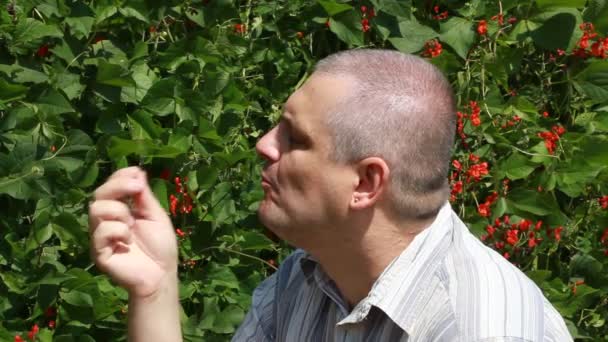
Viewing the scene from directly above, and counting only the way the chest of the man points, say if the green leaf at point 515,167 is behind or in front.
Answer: behind

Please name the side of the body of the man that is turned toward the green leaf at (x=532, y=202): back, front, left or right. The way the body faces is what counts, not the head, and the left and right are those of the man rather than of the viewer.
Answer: back

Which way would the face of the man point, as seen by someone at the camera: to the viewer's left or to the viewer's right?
to the viewer's left

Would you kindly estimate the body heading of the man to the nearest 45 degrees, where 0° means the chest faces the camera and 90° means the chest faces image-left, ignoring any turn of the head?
approximately 45°

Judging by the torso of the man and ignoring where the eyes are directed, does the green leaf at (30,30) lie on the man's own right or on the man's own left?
on the man's own right

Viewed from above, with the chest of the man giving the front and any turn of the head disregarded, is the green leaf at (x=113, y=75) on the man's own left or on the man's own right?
on the man's own right

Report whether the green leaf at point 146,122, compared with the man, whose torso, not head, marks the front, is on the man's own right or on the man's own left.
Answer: on the man's own right

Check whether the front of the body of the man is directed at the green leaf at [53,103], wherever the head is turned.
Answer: no

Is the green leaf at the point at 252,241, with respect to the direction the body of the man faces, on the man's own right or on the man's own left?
on the man's own right

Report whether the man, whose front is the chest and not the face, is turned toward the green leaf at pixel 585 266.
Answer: no
